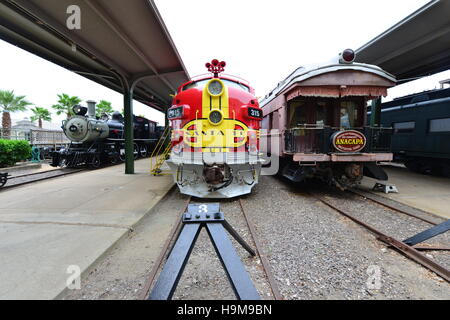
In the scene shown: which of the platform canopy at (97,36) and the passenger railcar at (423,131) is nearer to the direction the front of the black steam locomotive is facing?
the platform canopy

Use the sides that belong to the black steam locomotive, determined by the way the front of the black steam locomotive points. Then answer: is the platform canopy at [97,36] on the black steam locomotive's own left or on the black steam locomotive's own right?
on the black steam locomotive's own left

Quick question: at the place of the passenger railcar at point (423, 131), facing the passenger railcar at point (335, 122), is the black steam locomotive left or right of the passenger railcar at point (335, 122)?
right

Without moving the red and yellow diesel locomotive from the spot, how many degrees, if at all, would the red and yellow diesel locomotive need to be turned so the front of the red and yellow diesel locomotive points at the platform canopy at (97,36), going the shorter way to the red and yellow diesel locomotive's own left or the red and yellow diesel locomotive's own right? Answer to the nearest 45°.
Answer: approximately 90° to the red and yellow diesel locomotive's own right

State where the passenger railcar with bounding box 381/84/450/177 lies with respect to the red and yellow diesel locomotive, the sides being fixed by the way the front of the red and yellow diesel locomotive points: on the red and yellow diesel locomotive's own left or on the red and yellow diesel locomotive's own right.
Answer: on the red and yellow diesel locomotive's own left

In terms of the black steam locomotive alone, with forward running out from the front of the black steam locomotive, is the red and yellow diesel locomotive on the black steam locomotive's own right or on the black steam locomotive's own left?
on the black steam locomotive's own left

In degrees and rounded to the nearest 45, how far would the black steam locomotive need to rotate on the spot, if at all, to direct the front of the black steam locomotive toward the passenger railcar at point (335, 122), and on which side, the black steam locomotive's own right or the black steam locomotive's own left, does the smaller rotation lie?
approximately 90° to the black steam locomotive's own left

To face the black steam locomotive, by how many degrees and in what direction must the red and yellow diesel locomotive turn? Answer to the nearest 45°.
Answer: approximately 135° to its right

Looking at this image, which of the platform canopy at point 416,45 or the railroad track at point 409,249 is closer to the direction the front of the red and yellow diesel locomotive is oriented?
the railroad track

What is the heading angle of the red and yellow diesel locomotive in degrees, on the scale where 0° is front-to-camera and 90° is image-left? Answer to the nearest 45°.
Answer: approximately 0°
